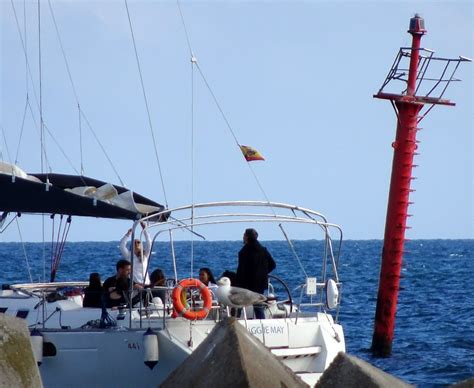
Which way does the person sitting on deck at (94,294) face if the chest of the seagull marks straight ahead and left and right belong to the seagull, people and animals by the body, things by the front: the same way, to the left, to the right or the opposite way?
to the right

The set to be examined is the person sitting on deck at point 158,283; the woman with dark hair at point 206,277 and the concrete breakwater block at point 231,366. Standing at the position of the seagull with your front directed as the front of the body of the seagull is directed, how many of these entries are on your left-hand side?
1

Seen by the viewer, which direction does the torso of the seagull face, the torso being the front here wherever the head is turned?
to the viewer's left

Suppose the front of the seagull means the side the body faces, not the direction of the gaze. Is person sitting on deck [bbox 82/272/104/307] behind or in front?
in front

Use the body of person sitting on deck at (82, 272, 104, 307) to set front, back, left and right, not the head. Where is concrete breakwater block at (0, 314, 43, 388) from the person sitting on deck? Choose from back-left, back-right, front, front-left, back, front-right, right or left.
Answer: back
